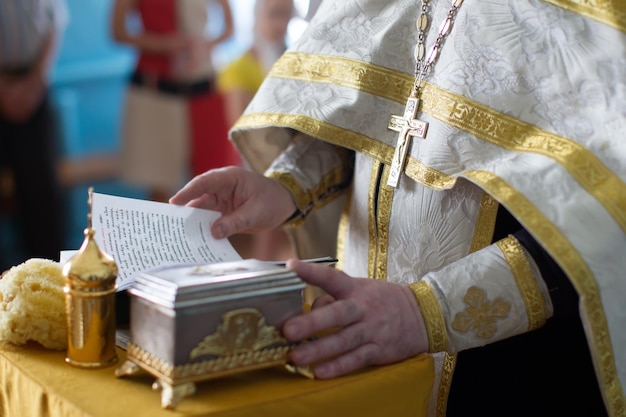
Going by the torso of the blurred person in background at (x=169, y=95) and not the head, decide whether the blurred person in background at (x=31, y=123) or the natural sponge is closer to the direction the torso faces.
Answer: the natural sponge

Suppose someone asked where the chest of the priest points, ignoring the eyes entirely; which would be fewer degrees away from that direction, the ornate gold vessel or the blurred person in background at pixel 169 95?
the ornate gold vessel

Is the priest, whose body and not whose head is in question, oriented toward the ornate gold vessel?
yes

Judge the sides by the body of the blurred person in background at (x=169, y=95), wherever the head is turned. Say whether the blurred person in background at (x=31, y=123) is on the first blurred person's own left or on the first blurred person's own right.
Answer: on the first blurred person's own right

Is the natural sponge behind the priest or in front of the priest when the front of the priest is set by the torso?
in front

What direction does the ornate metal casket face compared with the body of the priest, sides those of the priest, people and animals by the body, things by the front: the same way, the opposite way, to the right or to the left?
to the left

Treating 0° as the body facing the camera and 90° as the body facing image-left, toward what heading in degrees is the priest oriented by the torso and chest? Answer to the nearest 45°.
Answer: approximately 45°

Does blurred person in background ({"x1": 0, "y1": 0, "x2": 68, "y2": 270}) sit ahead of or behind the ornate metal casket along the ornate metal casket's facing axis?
behind

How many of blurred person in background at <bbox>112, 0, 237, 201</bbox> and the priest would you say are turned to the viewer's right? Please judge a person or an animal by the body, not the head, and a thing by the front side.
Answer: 0

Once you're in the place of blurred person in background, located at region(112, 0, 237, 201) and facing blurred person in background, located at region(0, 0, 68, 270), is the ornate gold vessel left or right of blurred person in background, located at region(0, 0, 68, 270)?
left

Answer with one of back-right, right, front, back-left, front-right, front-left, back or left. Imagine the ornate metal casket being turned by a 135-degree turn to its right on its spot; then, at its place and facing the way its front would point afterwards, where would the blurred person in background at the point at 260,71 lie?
right

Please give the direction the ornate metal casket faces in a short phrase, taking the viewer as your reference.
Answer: facing the viewer and to the right of the viewer

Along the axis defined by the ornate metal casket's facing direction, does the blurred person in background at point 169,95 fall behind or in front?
behind

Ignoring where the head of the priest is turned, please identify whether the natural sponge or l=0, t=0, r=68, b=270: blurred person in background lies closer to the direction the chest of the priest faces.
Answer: the natural sponge
